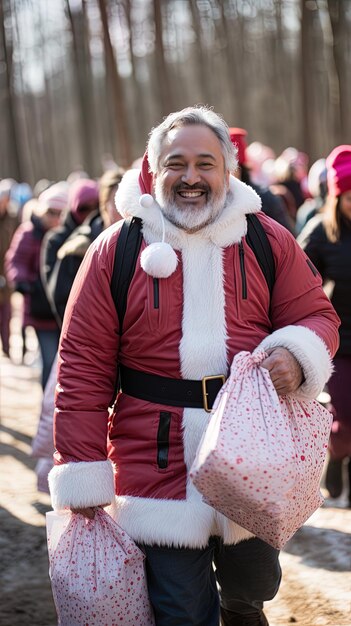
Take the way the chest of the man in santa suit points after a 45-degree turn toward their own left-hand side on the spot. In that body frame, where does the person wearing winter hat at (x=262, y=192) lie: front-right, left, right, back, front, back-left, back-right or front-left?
back-left

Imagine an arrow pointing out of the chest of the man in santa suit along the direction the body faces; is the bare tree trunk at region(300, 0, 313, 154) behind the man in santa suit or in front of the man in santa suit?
behind

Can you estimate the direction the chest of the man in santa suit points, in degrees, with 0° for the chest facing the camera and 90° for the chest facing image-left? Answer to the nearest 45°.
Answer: approximately 0°

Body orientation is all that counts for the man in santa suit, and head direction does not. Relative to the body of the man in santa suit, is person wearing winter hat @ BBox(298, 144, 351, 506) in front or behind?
behind

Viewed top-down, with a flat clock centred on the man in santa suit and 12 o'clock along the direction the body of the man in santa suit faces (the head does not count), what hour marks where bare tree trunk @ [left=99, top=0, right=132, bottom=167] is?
The bare tree trunk is roughly at 6 o'clock from the man in santa suit.

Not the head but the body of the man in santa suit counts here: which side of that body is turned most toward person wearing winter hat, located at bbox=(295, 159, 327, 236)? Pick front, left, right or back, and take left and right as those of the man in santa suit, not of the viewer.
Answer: back

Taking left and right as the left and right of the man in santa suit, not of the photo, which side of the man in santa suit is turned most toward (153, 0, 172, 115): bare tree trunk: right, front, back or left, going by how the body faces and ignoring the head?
back

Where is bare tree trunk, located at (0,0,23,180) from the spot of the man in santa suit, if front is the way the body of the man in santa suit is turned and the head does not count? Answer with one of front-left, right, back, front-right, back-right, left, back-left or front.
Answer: back

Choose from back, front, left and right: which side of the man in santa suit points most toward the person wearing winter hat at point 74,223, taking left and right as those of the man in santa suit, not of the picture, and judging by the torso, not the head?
back

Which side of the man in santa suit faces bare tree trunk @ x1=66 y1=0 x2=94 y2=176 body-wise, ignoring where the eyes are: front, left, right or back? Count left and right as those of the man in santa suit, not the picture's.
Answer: back
